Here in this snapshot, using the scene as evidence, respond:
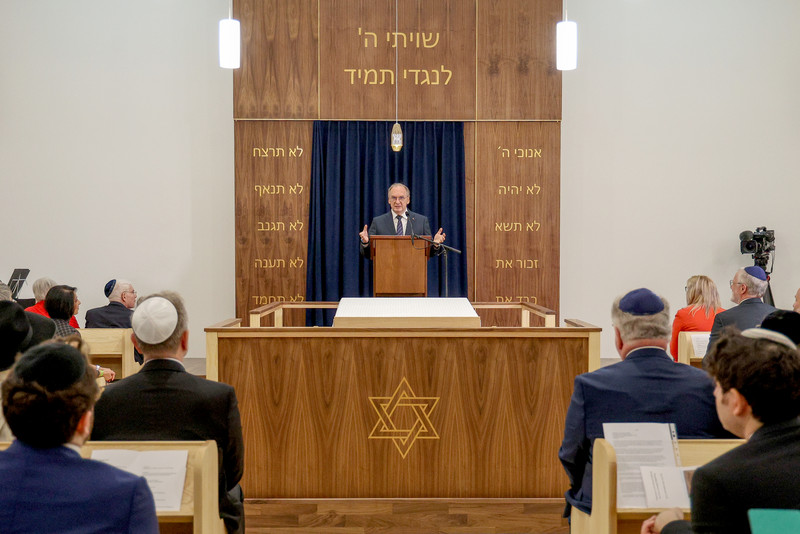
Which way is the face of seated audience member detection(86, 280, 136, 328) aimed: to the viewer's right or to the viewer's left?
to the viewer's right

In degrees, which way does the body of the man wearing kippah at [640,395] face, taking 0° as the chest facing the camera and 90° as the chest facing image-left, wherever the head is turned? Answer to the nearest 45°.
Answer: approximately 180°

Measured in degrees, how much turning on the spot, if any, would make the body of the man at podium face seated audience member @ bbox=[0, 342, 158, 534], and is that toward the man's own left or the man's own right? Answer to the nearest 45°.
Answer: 0° — they already face them

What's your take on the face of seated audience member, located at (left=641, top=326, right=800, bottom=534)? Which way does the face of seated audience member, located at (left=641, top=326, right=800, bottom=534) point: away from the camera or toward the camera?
away from the camera

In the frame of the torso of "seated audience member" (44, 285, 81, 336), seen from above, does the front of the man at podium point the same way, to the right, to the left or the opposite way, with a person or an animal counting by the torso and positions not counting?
the opposite way

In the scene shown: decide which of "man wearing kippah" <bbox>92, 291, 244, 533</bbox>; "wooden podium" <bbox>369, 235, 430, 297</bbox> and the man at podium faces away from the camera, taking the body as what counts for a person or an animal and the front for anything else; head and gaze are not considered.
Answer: the man wearing kippah

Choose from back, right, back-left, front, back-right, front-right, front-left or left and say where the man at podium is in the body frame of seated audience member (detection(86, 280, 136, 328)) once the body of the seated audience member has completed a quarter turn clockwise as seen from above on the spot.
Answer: front-left

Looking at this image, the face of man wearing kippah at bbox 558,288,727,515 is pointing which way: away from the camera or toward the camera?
away from the camera

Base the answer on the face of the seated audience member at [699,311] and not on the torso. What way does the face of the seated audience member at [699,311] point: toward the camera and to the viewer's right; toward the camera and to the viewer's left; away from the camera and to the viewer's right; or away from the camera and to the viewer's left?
away from the camera and to the viewer's left

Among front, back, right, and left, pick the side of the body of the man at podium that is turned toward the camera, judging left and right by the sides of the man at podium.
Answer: front

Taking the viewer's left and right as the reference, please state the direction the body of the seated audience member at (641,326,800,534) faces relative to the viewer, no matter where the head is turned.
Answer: facing away from the viewer and to the left of the viewer

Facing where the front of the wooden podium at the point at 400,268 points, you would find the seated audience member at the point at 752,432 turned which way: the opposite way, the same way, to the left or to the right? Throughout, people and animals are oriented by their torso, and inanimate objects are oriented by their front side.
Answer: the opposite way

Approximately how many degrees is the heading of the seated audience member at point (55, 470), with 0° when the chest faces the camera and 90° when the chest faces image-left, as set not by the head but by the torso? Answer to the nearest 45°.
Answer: approximately 225°

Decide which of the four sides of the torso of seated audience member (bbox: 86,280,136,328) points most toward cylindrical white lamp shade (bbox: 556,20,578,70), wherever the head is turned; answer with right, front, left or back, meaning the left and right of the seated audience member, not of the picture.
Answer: right

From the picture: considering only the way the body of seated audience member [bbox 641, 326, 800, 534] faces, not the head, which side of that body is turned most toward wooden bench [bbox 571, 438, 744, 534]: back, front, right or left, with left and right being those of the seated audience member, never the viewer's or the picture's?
front

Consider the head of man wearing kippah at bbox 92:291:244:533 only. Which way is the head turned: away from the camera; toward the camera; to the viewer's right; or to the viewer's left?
away from the camera

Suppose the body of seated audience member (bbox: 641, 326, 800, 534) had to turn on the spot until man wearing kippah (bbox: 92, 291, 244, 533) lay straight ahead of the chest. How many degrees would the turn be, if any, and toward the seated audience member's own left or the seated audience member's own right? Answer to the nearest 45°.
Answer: approximately 45° to the seated audience member's own left

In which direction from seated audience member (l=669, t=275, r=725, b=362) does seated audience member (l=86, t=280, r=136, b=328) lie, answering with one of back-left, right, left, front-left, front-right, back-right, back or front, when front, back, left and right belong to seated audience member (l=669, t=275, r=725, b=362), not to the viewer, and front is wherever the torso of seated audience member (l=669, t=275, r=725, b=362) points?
left
